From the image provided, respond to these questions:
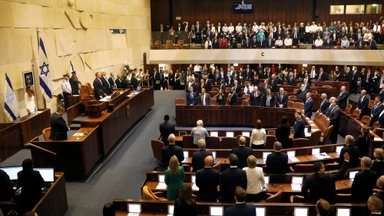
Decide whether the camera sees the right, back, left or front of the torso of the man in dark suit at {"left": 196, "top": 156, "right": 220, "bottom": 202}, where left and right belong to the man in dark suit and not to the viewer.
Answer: back

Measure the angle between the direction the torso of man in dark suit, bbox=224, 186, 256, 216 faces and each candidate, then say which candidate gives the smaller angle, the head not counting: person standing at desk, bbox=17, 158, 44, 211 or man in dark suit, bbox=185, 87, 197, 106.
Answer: the man in dark suit

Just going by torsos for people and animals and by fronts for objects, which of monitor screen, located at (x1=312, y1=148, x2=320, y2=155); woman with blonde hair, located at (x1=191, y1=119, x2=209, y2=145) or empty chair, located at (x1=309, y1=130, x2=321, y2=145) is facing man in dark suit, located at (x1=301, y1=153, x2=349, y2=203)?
the monitor screen

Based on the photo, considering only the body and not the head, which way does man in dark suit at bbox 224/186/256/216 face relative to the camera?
away from the camera

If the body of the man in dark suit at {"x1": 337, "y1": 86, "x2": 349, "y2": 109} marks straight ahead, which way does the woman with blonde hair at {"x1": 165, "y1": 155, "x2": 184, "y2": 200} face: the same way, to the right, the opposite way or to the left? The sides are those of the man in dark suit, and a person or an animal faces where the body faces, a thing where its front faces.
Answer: to the right

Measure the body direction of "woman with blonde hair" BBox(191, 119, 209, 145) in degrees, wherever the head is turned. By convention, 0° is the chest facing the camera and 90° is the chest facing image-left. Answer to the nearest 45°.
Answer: approximately 180°

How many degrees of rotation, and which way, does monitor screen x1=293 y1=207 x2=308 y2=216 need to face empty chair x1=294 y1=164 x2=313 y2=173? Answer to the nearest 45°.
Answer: approximately 180°

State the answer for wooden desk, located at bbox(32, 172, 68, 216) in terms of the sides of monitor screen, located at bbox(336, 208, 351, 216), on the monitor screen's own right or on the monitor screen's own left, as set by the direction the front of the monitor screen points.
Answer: on the monitor screen's own right

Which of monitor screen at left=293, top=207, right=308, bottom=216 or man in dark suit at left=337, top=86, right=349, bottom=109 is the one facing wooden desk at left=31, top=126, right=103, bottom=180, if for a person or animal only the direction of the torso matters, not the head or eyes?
the man in dark suit

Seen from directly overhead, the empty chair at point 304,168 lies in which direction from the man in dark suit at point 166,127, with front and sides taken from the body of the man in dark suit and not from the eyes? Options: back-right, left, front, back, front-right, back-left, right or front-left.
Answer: back-right
